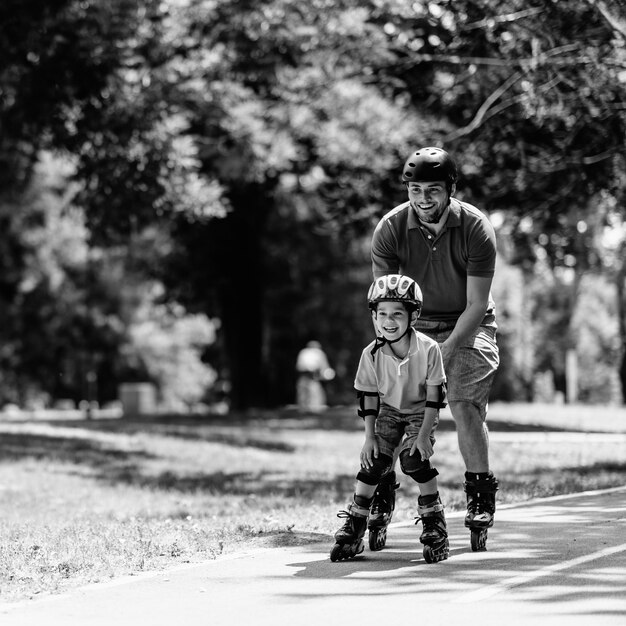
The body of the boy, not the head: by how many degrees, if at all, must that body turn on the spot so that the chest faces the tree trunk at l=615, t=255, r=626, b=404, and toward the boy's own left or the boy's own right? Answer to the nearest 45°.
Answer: approximately 180°

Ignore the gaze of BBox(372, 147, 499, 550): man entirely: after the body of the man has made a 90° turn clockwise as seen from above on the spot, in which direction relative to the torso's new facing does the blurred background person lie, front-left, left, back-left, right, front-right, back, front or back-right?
right

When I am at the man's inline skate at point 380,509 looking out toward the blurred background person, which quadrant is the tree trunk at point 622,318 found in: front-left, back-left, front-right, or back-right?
front-right

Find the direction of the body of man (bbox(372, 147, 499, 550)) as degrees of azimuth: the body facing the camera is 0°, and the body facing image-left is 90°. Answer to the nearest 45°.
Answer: approximately 0°

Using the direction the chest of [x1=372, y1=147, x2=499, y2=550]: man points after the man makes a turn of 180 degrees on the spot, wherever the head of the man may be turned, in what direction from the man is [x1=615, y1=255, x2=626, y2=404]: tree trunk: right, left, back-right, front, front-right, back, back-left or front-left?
front

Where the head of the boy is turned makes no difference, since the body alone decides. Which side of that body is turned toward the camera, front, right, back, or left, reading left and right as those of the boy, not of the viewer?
front

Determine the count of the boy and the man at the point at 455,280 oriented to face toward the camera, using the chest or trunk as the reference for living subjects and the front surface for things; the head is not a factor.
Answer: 2

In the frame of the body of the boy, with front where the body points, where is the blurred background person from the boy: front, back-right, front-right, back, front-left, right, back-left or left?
back
